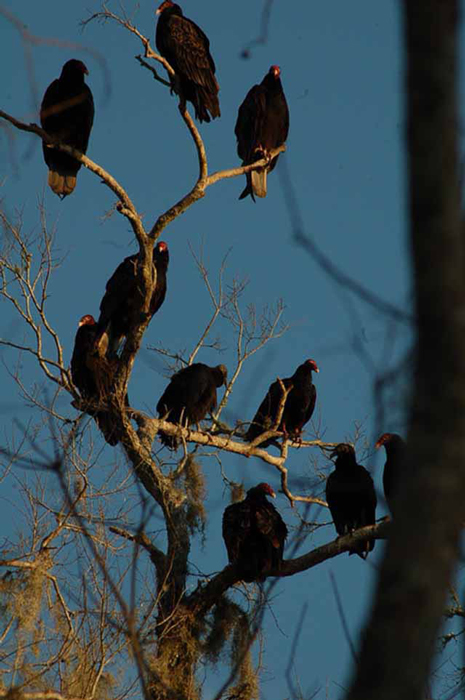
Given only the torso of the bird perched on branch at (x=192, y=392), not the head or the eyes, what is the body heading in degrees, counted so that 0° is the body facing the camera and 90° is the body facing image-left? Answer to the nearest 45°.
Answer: approximately 270°
